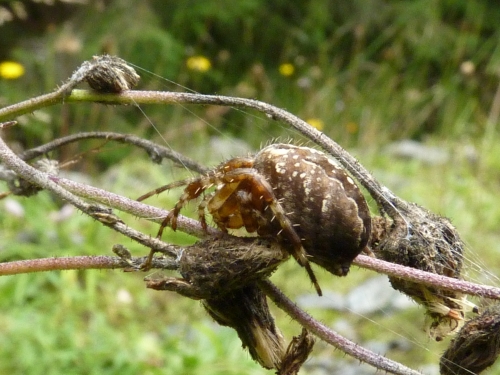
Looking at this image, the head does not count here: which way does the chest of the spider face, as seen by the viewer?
to the viewer's left

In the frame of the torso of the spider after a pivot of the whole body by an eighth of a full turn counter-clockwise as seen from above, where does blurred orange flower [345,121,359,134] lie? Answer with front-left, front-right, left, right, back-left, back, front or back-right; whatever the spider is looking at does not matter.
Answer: back-right

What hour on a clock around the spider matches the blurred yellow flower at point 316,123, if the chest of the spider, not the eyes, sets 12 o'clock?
The blurred yellow flower is roughly at 3 o'clock from the spider.
